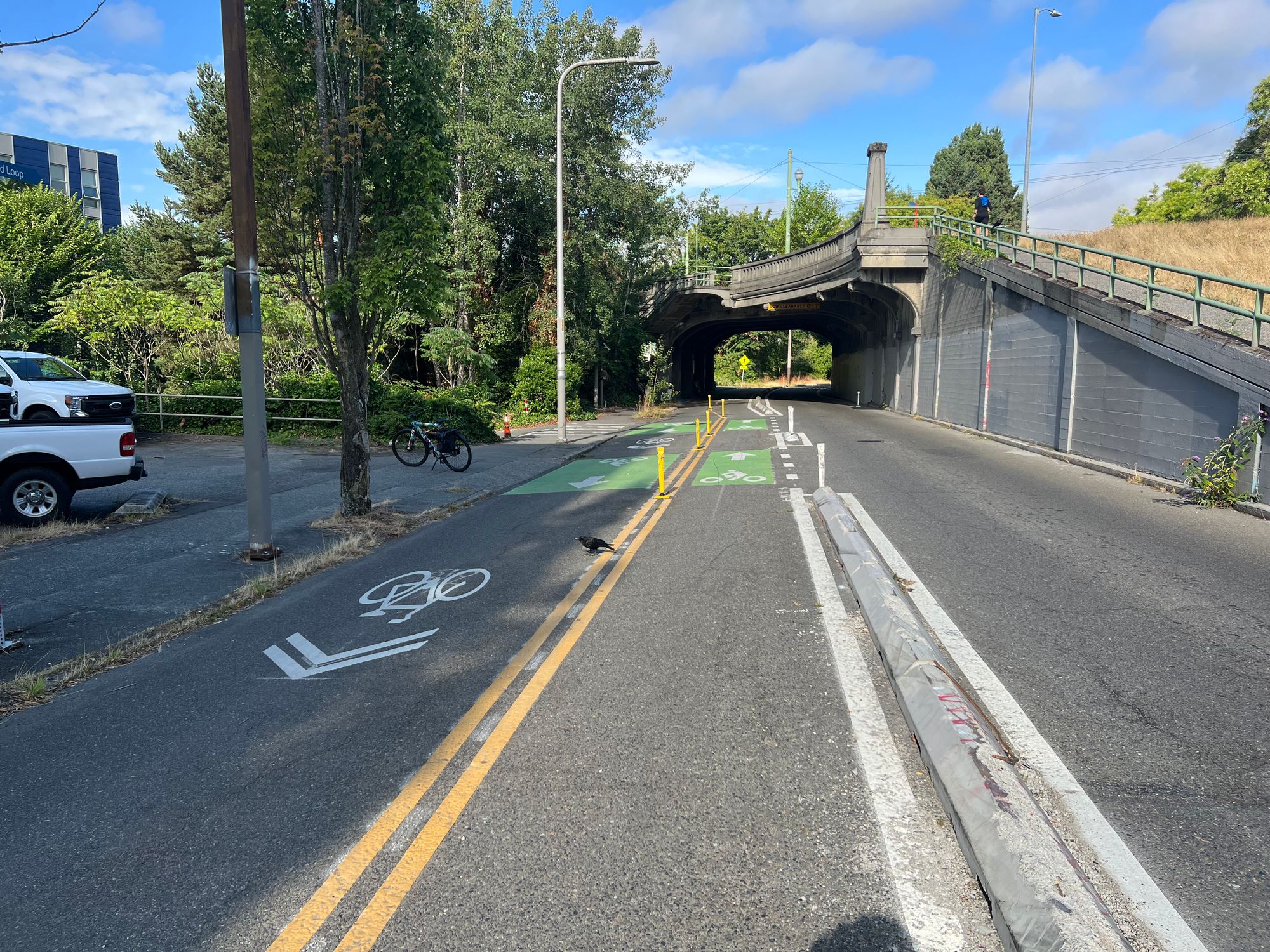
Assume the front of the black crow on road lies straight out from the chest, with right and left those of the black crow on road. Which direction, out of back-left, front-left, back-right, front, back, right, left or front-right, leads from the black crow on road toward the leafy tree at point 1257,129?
back-right

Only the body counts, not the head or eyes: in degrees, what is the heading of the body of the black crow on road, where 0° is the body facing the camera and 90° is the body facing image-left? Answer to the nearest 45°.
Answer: approximately 90°

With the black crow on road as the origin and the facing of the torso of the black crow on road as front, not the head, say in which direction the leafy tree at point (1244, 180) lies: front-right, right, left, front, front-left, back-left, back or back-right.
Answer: back-right

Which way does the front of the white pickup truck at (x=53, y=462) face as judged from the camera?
facing to the left of the viewer

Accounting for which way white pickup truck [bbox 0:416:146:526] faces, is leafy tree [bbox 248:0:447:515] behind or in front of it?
behind

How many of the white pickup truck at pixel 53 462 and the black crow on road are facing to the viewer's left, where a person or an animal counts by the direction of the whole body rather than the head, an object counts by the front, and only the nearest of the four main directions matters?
2

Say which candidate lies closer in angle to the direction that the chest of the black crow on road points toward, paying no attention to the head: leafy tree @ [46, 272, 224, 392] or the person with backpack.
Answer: the leafy tree

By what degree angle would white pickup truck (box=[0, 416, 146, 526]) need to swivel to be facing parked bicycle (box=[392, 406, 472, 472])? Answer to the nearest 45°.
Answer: approximately 135° to its right

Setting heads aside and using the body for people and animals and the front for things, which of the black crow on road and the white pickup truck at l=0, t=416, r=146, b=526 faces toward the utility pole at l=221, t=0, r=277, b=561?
the black crow on road
